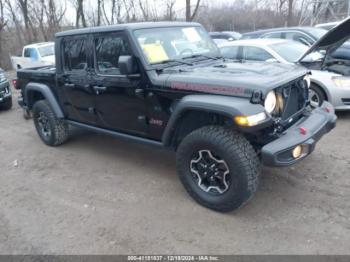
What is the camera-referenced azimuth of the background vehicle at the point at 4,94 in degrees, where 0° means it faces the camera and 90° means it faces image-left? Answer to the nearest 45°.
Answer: approximately 315°

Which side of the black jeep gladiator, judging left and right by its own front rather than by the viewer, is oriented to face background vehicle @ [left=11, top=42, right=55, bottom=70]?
back

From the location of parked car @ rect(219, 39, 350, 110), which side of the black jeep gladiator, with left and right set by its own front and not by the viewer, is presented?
left

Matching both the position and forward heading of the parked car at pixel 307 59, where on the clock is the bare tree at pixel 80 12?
The bare tree is roughly at 6 o'clock from the parked car.

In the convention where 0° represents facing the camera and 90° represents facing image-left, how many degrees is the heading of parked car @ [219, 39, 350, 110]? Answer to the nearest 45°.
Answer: approximately 315°

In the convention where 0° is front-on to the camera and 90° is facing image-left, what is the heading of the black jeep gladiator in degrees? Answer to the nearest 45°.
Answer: approximately 315°

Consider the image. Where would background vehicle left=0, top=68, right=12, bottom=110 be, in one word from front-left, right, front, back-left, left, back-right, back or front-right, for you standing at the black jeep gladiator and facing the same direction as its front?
back

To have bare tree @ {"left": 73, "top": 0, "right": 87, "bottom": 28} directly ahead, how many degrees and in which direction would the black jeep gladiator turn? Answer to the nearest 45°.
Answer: approximately 135° to its left
